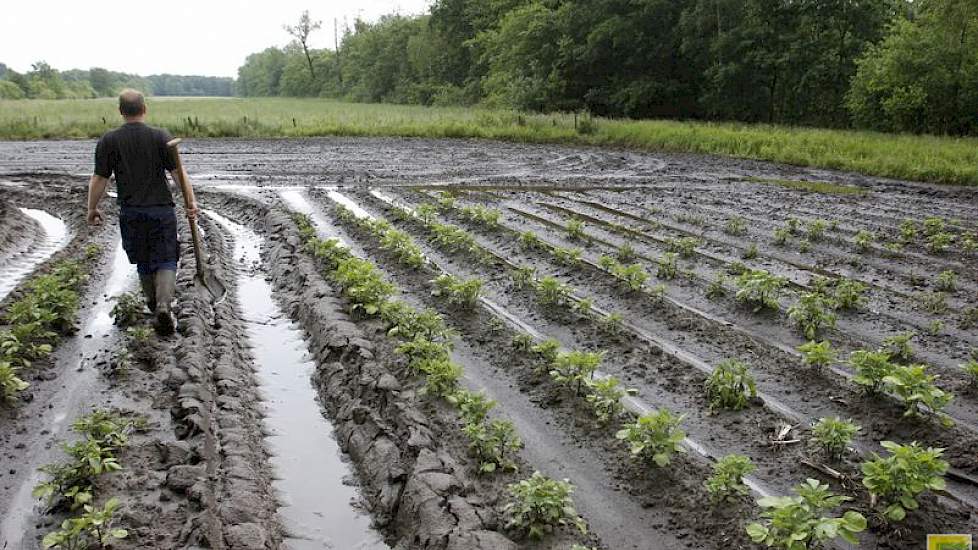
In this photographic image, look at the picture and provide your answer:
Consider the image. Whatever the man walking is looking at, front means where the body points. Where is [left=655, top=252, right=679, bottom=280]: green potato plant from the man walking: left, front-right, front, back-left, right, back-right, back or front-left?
right

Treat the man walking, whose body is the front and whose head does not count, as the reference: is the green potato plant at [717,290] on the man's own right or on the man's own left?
on the man's own right

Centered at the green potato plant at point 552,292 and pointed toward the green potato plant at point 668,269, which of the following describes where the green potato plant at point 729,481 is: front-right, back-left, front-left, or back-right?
back-right

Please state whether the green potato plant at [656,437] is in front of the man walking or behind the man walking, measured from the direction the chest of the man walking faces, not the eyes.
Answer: behind

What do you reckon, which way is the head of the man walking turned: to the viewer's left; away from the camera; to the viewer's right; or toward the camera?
away from the camera

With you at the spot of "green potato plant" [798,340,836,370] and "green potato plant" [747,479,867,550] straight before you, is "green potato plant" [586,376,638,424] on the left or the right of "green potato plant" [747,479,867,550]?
right

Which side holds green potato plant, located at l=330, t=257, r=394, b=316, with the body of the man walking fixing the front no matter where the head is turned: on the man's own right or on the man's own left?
on the man's own right

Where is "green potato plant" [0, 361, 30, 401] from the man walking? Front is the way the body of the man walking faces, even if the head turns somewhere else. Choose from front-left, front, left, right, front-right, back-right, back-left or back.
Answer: back-left

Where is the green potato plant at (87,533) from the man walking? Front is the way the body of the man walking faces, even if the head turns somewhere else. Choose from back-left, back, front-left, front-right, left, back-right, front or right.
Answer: back

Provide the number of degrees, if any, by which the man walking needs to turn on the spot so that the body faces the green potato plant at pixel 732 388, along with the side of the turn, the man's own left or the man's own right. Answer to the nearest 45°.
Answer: approximately 135° to the man's own right

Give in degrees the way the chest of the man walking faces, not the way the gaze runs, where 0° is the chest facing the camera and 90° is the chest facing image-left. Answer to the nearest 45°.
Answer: approximately 180°

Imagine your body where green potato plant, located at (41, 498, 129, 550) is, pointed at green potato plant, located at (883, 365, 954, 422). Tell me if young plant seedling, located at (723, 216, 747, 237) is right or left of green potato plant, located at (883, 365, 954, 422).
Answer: left

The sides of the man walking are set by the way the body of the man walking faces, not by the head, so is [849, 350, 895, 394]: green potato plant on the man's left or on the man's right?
on the man's right
